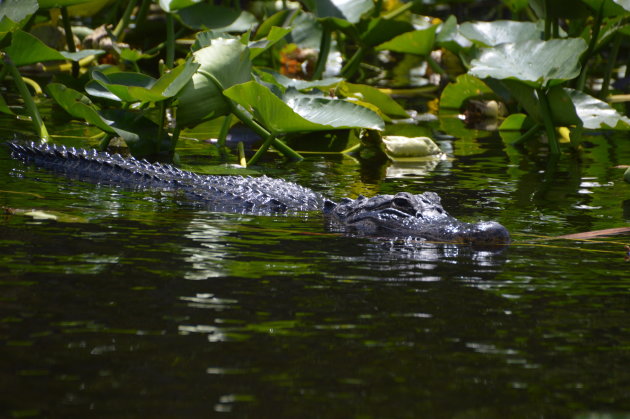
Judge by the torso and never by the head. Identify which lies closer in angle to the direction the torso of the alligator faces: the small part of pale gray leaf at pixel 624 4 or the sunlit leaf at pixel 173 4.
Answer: the small part of pale gray leaf

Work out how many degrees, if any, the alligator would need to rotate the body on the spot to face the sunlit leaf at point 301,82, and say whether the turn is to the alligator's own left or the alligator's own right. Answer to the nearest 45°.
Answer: approximately 135° to the alligator's own left

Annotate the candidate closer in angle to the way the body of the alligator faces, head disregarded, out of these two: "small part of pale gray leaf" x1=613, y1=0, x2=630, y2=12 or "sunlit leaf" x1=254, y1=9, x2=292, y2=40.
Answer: the small part of pale gray leaf

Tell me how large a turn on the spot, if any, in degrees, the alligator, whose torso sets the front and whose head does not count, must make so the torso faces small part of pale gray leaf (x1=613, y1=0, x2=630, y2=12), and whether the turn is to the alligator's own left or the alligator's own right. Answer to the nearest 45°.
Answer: approximately 90° to the alligator's own left

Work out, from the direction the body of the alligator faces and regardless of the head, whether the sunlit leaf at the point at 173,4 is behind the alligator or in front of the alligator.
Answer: behind

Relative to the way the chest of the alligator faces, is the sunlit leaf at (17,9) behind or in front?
behind

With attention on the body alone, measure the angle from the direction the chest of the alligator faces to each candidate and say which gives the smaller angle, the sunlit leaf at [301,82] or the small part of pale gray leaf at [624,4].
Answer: the small part of pale gray leaf

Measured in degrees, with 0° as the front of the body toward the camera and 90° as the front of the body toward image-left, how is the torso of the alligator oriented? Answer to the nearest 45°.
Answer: approximately 315°

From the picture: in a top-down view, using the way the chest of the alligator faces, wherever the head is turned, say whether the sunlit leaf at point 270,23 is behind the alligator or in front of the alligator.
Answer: behind

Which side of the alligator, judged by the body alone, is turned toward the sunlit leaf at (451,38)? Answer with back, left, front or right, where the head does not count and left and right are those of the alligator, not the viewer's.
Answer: left
